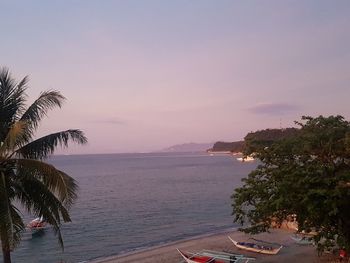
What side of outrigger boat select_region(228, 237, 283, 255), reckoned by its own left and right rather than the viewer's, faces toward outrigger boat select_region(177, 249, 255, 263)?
left

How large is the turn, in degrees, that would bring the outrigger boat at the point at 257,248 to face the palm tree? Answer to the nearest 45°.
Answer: approximately 45° to its left

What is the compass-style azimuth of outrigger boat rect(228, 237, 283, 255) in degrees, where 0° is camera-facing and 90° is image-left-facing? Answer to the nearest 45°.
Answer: approximately 90°
